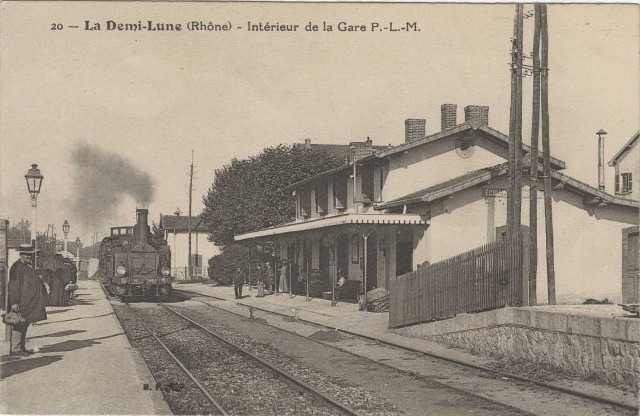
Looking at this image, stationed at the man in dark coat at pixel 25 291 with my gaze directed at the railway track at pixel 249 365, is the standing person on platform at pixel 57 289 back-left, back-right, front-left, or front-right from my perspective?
back-left

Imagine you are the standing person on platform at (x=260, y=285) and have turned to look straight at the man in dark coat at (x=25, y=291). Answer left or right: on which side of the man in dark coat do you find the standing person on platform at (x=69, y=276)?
right

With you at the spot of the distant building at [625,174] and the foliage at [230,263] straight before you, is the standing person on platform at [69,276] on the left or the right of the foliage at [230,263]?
left

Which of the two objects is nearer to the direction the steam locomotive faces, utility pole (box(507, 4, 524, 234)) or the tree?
the utility pole

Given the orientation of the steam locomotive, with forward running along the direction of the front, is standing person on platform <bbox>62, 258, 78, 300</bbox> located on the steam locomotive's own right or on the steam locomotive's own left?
on the steam locomotive's own right

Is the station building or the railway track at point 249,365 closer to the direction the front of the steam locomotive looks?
the railway track

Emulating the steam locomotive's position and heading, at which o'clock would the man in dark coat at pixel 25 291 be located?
The man in dark coat is roughly at 12 o'clock from the steam locomotive.

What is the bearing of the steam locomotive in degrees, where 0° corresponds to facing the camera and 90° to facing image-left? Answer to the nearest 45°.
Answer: approximately 0°
